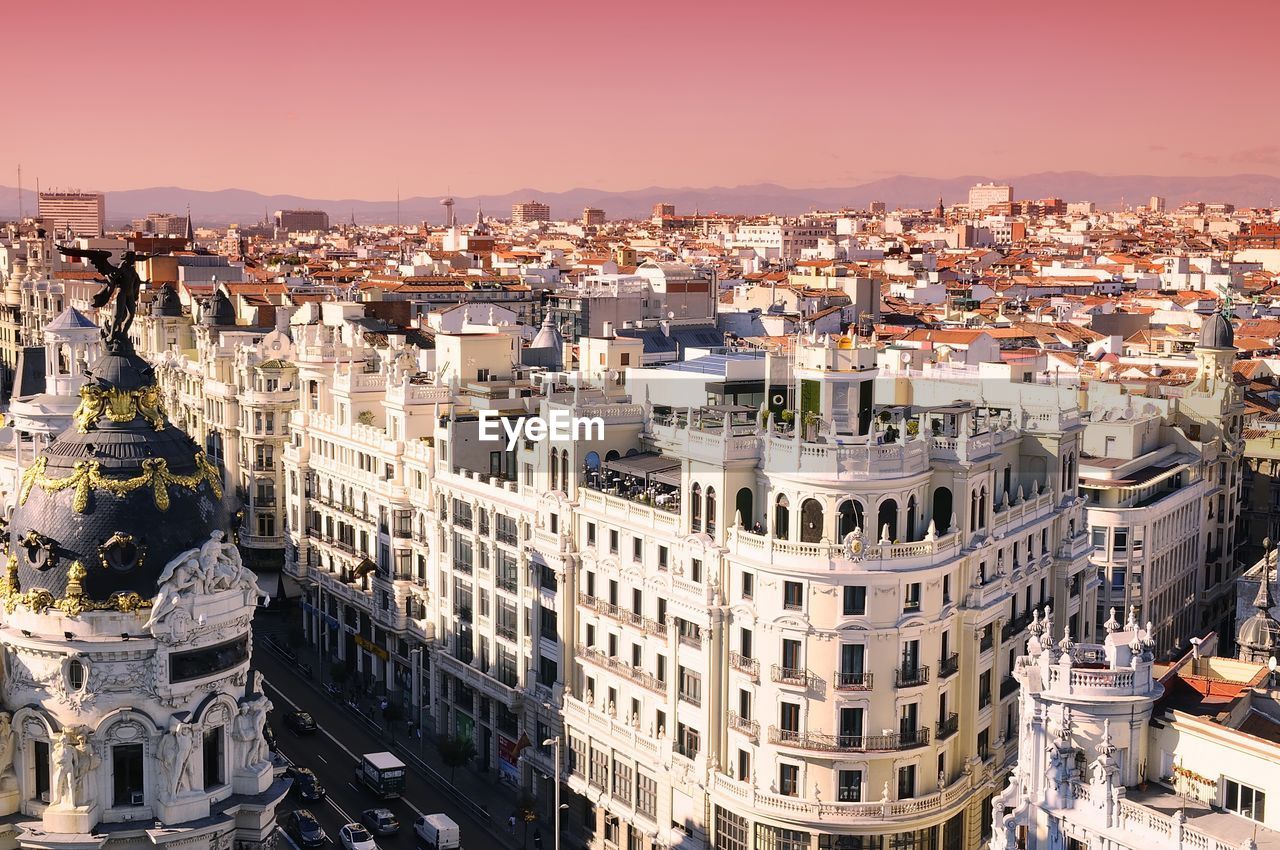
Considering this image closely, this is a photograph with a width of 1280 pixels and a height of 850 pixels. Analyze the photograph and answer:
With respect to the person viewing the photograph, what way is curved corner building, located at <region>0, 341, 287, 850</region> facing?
facing the viewer and to the right of the viewer
